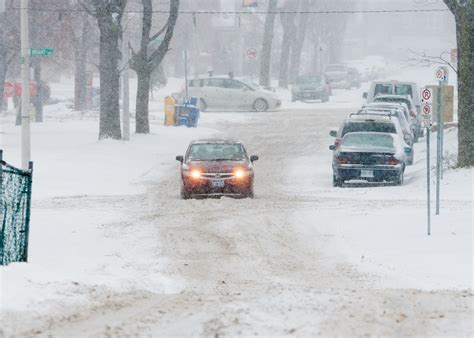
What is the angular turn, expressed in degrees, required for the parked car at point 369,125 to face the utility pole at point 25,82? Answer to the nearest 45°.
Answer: approximately 135° to its left

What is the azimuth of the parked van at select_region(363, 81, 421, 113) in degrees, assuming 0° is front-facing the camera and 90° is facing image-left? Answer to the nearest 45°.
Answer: approximately 180°

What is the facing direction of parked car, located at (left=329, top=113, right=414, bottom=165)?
away from the camera

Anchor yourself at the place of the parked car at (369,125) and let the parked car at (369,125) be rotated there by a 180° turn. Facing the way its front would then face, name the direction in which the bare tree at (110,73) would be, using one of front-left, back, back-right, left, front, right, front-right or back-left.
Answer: back-right

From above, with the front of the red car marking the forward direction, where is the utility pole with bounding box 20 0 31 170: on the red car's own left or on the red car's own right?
on the red car's own right

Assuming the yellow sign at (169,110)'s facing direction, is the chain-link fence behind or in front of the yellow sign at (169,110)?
in front

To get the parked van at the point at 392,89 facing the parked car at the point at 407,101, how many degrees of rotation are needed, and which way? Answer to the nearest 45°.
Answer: approximately 180°

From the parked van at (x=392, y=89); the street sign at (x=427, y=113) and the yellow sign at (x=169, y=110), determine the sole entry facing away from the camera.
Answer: the parked van

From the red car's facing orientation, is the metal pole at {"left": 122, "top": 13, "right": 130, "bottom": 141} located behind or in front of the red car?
behind

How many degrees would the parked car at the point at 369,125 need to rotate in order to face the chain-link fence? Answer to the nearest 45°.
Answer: approximately 180°

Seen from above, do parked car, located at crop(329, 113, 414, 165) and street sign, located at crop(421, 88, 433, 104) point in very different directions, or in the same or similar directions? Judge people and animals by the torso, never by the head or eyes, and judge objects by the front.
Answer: very different directions

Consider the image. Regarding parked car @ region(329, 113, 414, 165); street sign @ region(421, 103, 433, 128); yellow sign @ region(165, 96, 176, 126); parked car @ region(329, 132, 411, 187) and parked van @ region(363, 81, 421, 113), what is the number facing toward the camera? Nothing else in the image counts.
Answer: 2

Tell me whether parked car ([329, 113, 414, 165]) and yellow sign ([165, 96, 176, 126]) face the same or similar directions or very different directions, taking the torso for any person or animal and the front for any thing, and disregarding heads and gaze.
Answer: very different directions

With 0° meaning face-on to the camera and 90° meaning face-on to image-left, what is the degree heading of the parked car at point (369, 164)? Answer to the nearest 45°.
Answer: approximately 180°
